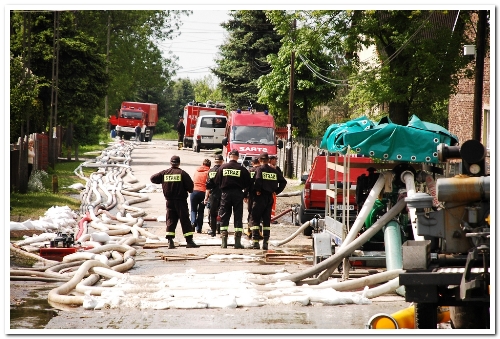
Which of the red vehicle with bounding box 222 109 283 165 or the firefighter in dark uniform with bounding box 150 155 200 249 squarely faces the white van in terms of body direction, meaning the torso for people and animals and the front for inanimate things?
the firefighter in dark uniform

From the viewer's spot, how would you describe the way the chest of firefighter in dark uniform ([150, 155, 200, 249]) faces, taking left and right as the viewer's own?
facing away from the viewer

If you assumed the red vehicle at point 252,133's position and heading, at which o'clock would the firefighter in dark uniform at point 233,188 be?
The firefighter in dark uniform is roughly at 12 o'clock from the red vehicle.

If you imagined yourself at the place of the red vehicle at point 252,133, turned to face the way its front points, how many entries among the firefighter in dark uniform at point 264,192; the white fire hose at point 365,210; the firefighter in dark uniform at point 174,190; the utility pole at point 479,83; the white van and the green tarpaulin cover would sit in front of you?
5

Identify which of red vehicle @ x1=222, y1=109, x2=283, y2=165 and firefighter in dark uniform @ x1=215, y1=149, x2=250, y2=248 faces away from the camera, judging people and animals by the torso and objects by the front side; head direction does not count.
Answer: the firefighter in dark uniform

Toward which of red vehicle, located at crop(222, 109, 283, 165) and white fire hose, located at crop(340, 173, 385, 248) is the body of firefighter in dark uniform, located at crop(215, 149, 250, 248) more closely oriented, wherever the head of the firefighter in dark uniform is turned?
the red vehicle

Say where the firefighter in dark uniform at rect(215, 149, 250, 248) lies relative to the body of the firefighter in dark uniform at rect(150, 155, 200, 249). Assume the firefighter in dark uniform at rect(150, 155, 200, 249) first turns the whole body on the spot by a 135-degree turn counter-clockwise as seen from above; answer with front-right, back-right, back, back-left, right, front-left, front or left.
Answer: back-left

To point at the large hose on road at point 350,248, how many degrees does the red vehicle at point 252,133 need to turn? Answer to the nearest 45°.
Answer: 0° — it already faces it

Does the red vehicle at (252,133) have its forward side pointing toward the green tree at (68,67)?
no

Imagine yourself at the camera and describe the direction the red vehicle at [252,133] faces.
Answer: facing the viewer

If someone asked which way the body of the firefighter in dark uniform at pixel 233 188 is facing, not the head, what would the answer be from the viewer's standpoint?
away from the camera

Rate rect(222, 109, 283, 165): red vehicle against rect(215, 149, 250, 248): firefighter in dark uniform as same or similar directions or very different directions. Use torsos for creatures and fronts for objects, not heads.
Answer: very different directions

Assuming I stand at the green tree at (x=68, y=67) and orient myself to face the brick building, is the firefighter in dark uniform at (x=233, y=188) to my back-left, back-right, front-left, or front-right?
front-right

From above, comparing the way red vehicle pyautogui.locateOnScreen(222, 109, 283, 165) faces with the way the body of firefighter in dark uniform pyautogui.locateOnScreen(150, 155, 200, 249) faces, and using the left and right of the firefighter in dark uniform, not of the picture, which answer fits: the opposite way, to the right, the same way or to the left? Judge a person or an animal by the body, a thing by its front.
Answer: the opposite way

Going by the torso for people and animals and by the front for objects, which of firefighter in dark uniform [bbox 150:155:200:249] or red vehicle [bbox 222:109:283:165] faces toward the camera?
the red vehicle

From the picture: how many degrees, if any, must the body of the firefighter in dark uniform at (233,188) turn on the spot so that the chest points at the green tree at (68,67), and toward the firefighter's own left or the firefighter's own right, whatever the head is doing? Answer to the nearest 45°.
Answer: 0° — they already face it

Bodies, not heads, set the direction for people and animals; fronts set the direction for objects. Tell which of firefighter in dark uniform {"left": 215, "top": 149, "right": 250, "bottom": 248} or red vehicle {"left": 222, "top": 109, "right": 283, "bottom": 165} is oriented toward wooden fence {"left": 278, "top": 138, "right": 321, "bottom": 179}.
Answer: the firefighter in dark uniform

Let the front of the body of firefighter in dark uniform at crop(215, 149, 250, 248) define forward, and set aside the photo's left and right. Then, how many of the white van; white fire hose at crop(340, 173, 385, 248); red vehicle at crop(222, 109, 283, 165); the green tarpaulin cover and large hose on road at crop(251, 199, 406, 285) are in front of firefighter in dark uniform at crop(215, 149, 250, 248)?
2
